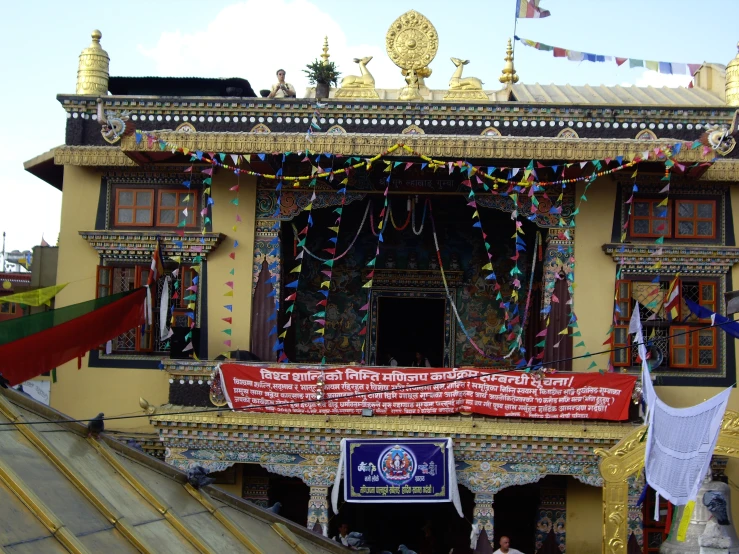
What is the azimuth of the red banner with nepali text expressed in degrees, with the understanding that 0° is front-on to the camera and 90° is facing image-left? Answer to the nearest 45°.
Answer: approximately 0°

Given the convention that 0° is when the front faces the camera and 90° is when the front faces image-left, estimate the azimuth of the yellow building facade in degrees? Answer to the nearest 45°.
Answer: approximately 0°

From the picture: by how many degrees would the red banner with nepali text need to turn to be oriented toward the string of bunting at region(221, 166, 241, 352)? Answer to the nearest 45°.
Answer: approximately 90° to its right

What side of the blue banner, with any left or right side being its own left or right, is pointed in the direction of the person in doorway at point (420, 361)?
back
